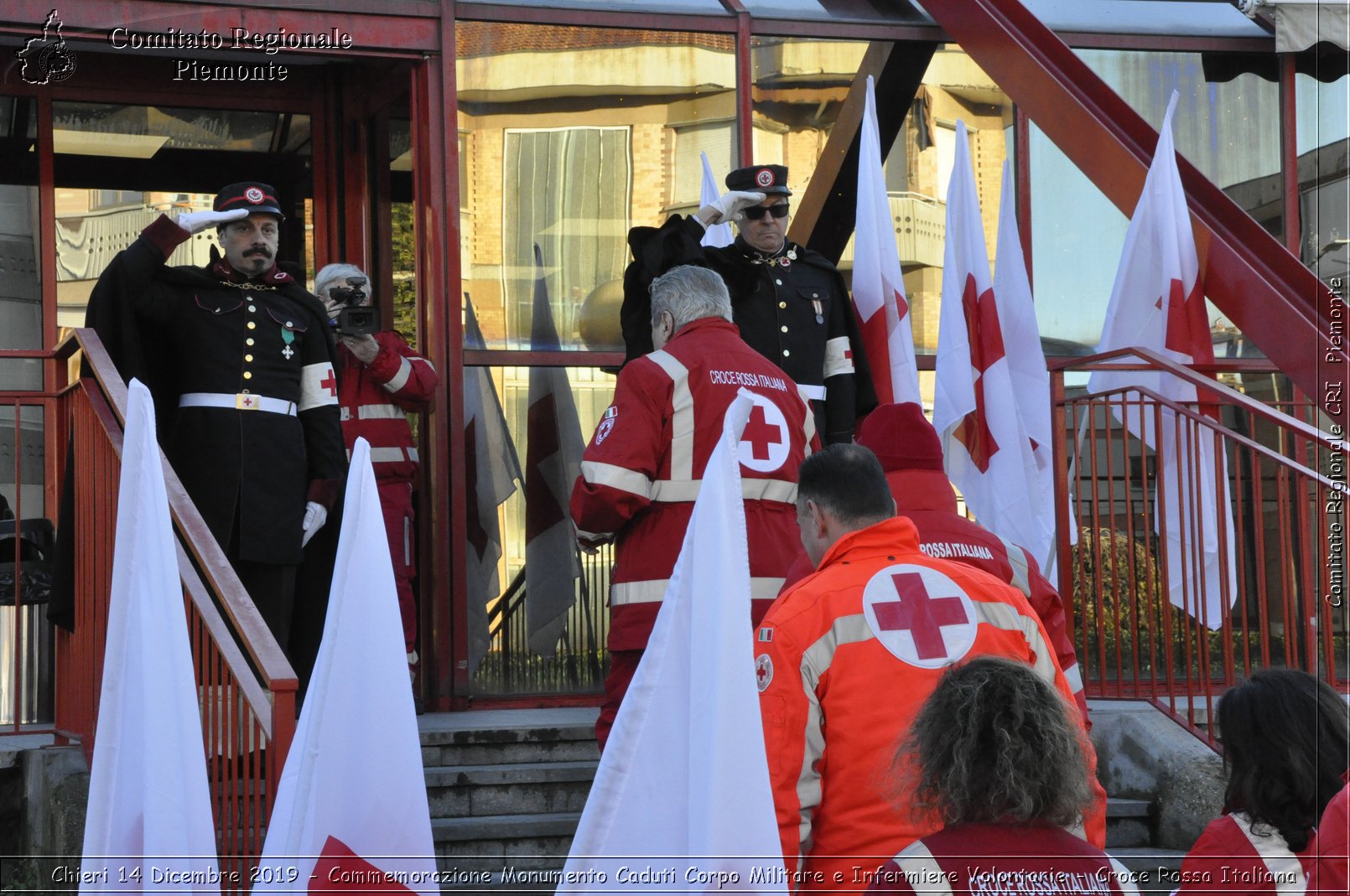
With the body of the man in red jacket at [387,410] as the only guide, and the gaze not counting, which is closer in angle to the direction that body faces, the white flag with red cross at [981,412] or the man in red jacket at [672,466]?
the man in red jacket

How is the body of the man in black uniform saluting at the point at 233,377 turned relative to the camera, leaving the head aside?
toward the camera

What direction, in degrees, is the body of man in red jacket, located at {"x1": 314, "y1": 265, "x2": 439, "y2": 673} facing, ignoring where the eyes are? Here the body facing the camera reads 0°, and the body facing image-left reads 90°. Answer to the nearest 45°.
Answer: approximately 0°

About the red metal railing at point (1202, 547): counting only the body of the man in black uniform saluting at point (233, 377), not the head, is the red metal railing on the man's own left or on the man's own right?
on the man's own left

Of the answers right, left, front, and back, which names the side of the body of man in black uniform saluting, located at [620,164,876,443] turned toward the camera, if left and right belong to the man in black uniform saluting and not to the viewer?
front

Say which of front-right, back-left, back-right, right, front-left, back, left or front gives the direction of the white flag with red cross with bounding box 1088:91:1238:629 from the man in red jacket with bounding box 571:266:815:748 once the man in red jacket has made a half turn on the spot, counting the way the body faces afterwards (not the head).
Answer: left

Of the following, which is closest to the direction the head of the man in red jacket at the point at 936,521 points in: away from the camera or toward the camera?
away from the camera

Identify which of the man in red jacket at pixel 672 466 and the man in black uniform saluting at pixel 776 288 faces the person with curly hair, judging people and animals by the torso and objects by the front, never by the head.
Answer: the man in black uniform saluting

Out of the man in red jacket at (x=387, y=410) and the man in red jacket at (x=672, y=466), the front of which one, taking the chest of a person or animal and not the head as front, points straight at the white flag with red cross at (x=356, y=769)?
the man in red jacket at (x=387, y=410)

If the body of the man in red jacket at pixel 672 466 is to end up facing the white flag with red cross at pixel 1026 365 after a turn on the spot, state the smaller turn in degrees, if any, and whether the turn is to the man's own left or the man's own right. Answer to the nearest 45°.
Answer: approximately 90° to the man's own right

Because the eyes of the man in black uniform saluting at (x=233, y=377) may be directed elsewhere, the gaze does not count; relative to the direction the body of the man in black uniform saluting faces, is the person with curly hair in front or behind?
in front

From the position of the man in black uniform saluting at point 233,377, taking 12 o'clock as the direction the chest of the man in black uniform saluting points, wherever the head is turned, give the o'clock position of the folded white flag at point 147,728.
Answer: The folded white flag is roughly at 12 o'clock from the man in black uniform saluting.

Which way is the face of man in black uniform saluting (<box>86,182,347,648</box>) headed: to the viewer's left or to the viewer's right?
to the viewer's right
